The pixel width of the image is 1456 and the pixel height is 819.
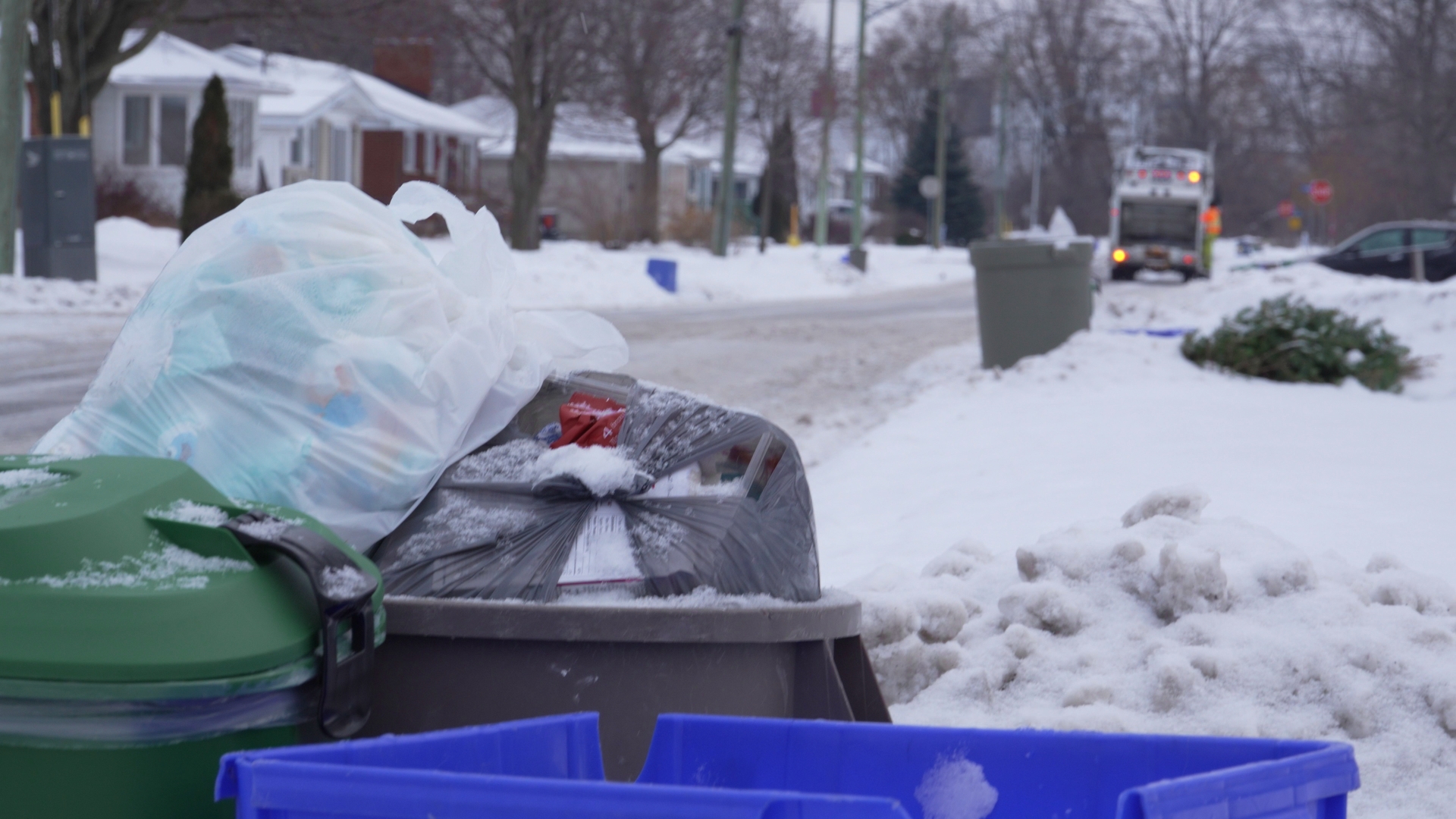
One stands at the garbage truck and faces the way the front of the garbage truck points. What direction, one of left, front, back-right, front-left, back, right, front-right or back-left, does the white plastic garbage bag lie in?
back

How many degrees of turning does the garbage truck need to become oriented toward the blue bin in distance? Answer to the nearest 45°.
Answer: approximately 135° to its left

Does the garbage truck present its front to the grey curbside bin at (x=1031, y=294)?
no

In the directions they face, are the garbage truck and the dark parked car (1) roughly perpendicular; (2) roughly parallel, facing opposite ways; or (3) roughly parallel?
roughly perpendicular

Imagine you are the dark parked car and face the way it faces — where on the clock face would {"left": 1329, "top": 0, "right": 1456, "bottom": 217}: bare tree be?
The bare tree is roughly at 3 o'clock from the dark parked car.

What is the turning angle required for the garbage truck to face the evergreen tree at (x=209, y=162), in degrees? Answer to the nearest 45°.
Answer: approximately 135° to its left

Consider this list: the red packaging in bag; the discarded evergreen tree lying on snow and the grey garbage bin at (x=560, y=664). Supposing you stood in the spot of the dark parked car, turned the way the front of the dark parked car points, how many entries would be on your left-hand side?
3

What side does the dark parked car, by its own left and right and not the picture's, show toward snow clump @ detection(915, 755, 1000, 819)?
left

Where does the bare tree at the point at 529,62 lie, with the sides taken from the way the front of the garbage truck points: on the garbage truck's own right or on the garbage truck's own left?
on the garbage truck's own left

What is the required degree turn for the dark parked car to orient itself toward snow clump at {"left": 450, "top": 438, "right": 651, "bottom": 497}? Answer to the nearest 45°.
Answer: approximately 90° to its left

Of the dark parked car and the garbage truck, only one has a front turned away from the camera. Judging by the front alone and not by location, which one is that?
the garbage truck

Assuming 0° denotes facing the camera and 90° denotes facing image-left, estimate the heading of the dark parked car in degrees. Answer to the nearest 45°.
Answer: approximately 90°

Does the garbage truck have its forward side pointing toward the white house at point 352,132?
no

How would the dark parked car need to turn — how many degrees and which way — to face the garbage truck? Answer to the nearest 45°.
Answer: approximately 45° to its right

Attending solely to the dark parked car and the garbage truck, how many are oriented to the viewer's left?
1

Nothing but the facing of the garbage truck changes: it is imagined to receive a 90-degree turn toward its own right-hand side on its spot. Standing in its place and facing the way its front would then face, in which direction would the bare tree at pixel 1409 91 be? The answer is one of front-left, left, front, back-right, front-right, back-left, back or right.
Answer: front-left

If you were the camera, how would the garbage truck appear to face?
facing away from the viewer

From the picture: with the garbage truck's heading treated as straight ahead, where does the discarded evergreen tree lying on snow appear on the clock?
The discarded evergreen tree lying on snow is roughly at 6 o'clock from the garbage truck.
